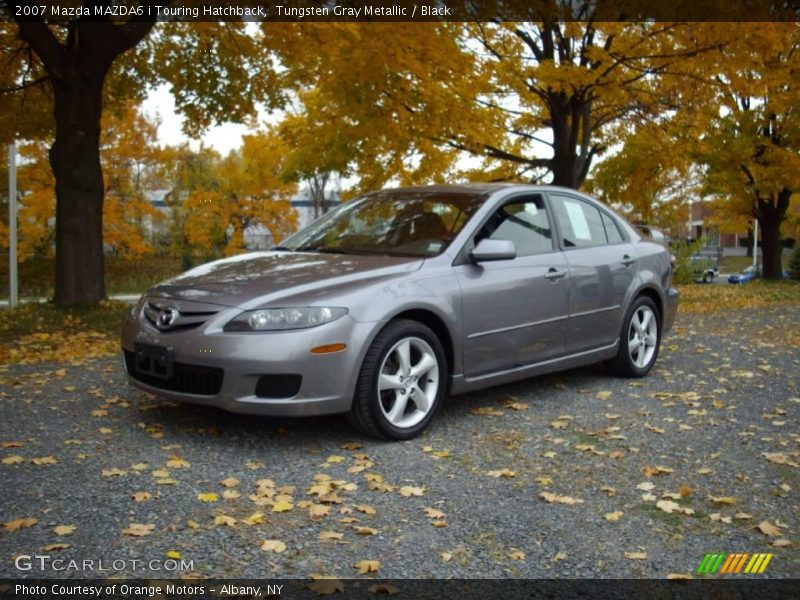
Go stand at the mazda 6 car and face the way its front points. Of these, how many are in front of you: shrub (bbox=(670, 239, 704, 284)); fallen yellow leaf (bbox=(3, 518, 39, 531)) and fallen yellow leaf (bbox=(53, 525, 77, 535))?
2

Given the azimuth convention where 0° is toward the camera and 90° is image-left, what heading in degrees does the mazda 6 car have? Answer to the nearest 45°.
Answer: approximately 45°

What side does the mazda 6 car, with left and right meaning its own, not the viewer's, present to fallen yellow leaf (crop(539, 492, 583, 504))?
left

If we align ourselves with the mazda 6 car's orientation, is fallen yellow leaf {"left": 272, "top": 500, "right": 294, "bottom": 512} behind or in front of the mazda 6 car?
in front

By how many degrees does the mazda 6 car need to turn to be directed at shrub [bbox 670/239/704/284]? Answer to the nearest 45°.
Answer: approximately 135° to its right

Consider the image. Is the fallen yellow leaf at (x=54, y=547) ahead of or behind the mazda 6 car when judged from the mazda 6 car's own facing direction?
ahead

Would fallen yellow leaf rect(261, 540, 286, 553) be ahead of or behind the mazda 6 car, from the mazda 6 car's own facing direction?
ahead

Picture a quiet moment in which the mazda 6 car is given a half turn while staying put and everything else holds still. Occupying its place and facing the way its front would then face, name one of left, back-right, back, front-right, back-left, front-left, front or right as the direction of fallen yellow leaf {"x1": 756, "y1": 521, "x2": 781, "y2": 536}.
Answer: right
